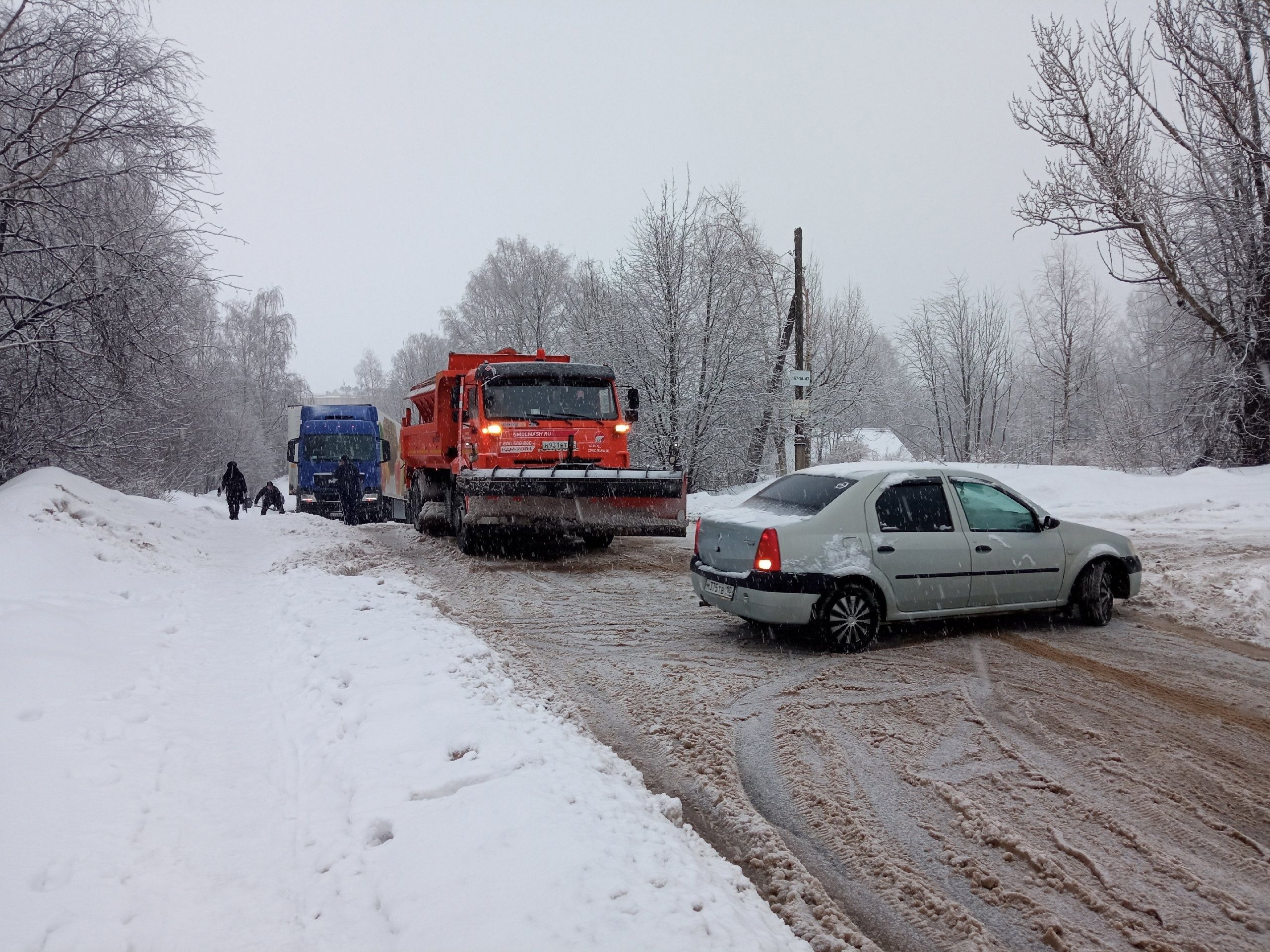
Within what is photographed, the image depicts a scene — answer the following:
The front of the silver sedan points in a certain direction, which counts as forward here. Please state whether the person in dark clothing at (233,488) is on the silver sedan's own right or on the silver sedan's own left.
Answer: on the silver sedan's own left

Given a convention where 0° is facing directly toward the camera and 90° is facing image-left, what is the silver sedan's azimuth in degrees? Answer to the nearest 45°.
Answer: approximately 225°

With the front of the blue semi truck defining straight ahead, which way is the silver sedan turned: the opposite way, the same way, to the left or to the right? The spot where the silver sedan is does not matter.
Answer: to the left

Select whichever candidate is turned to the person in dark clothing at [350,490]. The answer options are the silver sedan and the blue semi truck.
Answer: the blue semi truck

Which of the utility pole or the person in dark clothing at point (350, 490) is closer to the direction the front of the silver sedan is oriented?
the utility pole

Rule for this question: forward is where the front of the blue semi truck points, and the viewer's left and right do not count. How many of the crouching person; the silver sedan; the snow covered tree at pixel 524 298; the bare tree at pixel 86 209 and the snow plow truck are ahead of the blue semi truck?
3

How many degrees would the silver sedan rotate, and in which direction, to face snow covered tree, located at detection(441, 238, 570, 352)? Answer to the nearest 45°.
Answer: approximately 90° to its left

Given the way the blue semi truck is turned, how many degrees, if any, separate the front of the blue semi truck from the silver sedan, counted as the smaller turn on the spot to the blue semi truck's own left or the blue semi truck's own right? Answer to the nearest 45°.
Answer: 0° — it already faces it

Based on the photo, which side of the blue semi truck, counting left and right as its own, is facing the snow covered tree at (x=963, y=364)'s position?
left

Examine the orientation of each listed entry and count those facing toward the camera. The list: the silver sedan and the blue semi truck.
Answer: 1

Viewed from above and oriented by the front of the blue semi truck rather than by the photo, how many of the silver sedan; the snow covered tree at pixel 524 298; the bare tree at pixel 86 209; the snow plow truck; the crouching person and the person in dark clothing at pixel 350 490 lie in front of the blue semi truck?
4

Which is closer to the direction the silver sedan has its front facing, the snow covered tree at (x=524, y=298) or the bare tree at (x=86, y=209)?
the snow covered tree

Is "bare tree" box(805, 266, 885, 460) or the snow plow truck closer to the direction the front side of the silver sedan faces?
the bare tree

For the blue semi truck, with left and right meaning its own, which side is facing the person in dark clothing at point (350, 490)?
front

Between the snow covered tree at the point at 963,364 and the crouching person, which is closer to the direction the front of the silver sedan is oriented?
the snow covered tree

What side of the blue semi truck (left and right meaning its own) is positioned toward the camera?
front
